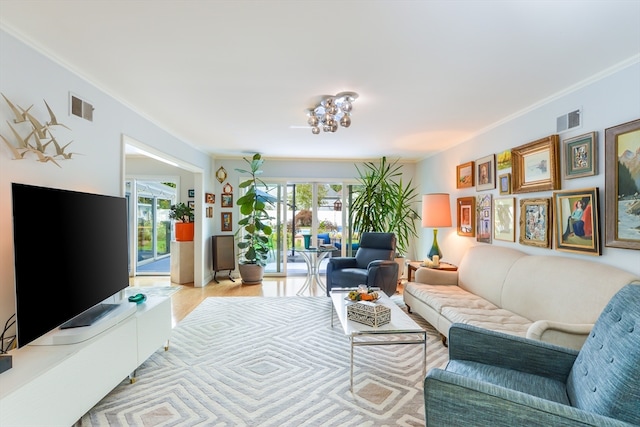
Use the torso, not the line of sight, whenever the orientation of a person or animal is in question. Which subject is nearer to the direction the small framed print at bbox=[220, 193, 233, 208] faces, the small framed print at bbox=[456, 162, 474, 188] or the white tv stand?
the white tv stand

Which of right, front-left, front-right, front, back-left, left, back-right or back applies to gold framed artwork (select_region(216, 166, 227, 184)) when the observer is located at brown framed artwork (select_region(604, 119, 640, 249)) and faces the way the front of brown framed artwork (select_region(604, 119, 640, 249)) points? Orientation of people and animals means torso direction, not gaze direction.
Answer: front-right

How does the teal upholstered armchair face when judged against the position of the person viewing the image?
facing to the left of the viewer

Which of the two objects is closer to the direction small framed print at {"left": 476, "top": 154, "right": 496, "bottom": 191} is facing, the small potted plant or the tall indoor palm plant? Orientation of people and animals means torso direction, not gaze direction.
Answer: the small potted plant

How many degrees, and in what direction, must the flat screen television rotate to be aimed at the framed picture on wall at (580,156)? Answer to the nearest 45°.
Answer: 0° — it already faces it

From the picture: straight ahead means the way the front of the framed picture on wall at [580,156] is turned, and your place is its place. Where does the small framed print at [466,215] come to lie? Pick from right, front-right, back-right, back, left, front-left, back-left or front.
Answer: right

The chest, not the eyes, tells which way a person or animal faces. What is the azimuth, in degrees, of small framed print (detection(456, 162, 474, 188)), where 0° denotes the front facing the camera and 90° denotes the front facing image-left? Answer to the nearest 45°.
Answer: approximately 45°

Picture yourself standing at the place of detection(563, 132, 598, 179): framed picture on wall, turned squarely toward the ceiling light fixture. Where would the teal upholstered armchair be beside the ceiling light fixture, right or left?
left

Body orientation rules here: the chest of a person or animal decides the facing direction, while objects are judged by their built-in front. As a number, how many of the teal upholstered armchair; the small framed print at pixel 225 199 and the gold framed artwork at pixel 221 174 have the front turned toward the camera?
2

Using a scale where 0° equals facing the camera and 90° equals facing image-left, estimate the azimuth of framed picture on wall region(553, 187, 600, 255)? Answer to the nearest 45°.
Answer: approximately 45°

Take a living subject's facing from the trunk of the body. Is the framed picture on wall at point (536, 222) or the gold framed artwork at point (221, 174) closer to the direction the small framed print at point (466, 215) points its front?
the gold framed artwork

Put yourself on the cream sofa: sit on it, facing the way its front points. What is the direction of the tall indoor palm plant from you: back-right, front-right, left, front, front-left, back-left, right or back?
right

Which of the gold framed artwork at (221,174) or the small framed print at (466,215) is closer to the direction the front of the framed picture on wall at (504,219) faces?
the gold framed artwork

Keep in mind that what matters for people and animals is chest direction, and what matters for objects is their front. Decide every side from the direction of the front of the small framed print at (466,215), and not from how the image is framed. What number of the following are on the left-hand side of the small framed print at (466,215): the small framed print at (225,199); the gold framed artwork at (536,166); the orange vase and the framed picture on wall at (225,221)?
1

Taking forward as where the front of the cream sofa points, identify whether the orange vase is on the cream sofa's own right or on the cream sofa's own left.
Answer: on the cream sofa's own right
